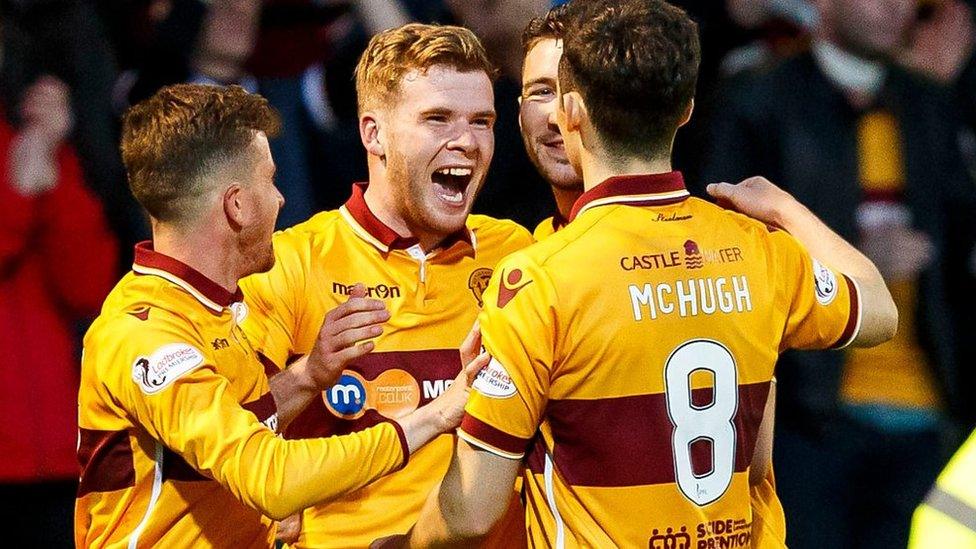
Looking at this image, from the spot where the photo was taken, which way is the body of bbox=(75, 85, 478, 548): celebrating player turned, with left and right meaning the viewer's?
facing to the right of the viewer

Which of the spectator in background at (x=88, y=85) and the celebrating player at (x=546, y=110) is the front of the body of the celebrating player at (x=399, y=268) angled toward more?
the celebrating player

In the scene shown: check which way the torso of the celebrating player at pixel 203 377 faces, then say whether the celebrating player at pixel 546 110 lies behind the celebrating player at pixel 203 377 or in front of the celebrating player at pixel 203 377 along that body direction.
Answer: in front

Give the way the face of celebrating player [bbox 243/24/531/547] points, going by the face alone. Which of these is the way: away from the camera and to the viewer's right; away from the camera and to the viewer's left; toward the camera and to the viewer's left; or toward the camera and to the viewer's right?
toward the camera and to the viewer's right

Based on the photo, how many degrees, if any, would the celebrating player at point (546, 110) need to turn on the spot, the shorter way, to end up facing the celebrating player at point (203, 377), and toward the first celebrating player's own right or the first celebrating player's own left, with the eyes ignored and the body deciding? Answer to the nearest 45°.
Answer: approximately 45° to the first celebrating player's own right

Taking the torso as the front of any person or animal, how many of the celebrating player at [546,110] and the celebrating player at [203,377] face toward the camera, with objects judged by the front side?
1

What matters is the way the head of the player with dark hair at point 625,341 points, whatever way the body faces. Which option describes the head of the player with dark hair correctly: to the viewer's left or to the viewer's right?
to the viewer's left

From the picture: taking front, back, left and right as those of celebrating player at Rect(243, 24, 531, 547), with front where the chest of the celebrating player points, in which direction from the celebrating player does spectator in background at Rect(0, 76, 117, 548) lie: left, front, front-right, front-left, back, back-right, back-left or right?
back

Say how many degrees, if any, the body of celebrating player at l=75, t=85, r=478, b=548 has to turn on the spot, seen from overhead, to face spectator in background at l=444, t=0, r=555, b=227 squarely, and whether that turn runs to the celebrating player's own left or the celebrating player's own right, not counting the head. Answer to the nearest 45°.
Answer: approximately 45° to the celebrating player's own left

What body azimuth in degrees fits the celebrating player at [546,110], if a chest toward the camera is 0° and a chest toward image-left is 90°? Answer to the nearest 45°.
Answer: approximately 0°

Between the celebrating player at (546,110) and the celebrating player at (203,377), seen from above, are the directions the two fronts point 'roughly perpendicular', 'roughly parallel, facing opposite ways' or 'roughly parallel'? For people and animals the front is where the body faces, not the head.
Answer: roughly perpendicular

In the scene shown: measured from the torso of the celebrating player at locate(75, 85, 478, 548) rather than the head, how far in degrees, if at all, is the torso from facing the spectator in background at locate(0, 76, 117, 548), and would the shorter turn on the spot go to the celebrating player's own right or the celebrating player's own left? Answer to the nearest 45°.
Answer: approximately 90° to the celebrating player's own left
